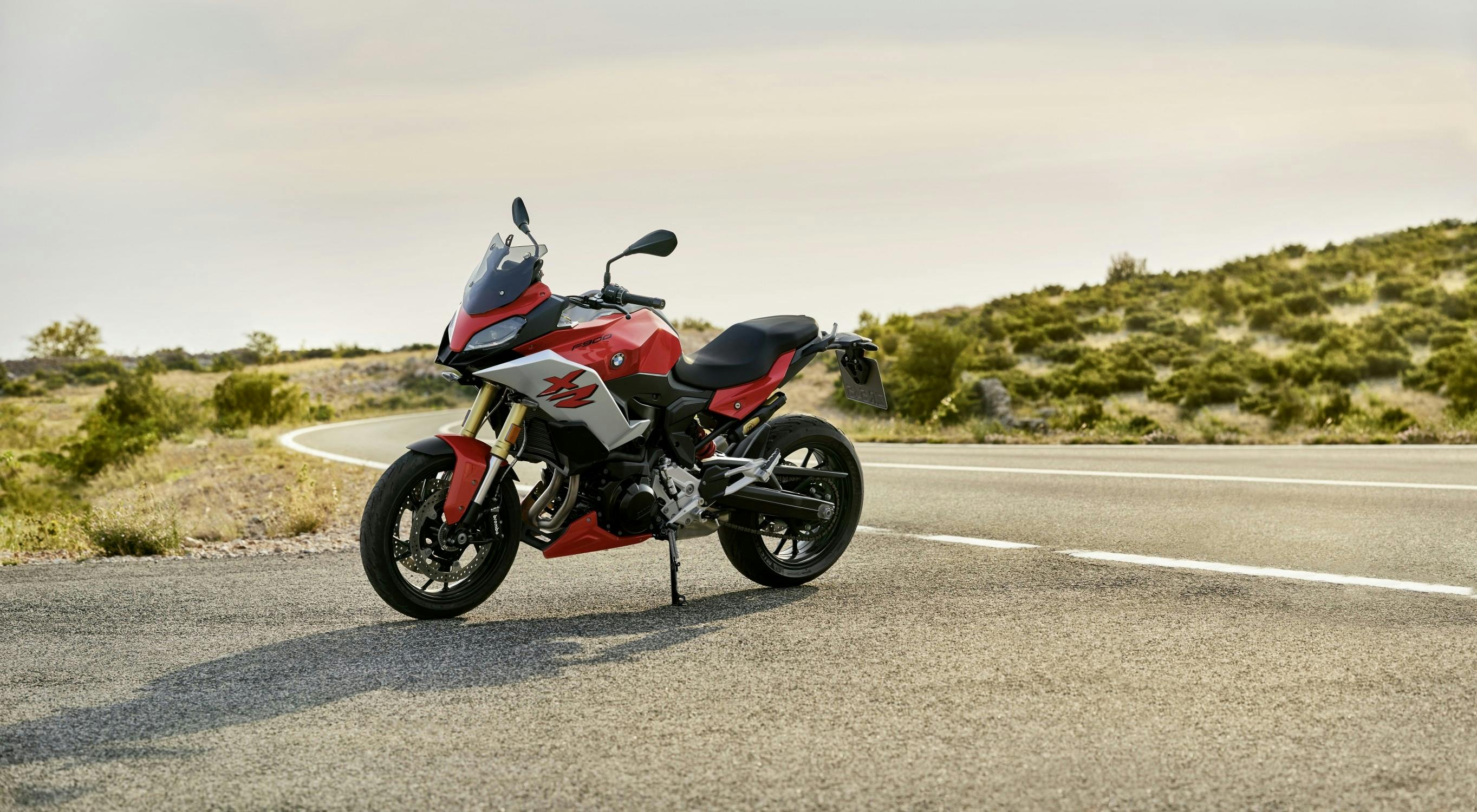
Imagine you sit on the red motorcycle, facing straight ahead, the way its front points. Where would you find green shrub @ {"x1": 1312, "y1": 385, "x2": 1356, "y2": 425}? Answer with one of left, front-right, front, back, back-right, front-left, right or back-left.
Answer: back

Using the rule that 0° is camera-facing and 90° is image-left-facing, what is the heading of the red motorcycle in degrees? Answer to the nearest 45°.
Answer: approximately 45°

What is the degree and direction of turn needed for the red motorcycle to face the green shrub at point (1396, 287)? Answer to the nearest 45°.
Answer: approximately 180°

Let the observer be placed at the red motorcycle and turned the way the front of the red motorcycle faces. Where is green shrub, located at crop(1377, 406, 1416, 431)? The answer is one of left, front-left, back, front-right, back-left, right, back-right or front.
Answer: back

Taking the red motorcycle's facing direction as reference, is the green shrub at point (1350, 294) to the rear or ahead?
to the rear

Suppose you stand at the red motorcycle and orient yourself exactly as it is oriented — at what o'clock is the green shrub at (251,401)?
The green shrub is roughly at 4 o'clock from the red motorcycle.

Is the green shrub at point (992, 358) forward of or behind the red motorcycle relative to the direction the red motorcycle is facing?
behind

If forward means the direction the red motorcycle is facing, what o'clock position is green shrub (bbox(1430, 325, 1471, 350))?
The green shrub is roughly at 6 o'clock from the red motorcycle.

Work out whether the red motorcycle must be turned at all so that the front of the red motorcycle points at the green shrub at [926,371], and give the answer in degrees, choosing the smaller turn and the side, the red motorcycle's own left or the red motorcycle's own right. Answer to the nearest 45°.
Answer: approximately 135° to the red motorcycle's own right

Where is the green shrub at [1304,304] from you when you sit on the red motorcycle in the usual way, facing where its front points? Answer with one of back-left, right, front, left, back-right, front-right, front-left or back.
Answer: back

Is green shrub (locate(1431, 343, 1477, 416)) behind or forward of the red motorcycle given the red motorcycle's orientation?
behind

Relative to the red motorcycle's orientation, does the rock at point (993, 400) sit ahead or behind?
behind

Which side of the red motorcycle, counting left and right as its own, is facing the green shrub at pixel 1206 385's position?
back
